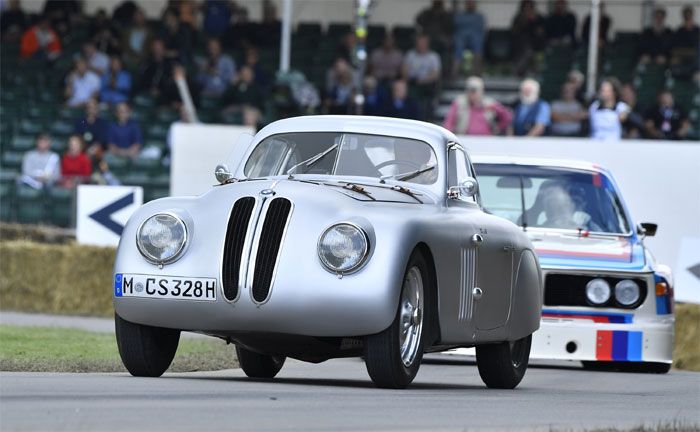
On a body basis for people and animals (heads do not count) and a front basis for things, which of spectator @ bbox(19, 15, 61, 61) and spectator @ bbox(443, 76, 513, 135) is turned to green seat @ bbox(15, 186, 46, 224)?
spectator @ bbox(19, 15, 61, 61)

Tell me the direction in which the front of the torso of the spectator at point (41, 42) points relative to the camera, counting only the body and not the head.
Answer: toward the camera

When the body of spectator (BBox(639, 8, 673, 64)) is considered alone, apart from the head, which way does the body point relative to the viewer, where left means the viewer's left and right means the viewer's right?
facing the viewer

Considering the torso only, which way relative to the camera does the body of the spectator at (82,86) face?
toward the camera

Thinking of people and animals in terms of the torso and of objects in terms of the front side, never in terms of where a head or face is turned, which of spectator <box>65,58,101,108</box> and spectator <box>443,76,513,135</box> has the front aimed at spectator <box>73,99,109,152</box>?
spectator <box>65,58,101,108</box>

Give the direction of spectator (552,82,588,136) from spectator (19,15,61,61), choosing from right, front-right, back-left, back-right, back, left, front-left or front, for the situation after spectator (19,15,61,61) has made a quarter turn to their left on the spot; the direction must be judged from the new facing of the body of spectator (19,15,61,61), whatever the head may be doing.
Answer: front-right

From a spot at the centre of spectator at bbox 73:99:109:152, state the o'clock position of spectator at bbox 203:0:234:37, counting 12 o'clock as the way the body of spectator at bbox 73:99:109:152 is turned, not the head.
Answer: spectator at bbox 203:0:234:37 is roughly at 7 o'clock from spectator at bbox 73:99:109:152.

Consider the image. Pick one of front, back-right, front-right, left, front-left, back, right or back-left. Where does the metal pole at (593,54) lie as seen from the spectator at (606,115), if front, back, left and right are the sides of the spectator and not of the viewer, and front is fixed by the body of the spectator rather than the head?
back

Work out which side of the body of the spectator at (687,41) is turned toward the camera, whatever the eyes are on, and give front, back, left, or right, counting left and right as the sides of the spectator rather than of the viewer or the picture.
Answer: front

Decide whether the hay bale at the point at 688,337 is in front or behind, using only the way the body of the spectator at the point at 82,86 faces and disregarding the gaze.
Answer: in front

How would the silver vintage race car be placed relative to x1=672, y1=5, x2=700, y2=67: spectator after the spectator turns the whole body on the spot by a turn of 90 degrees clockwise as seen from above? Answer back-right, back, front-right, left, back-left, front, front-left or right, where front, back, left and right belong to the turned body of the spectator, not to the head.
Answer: left
